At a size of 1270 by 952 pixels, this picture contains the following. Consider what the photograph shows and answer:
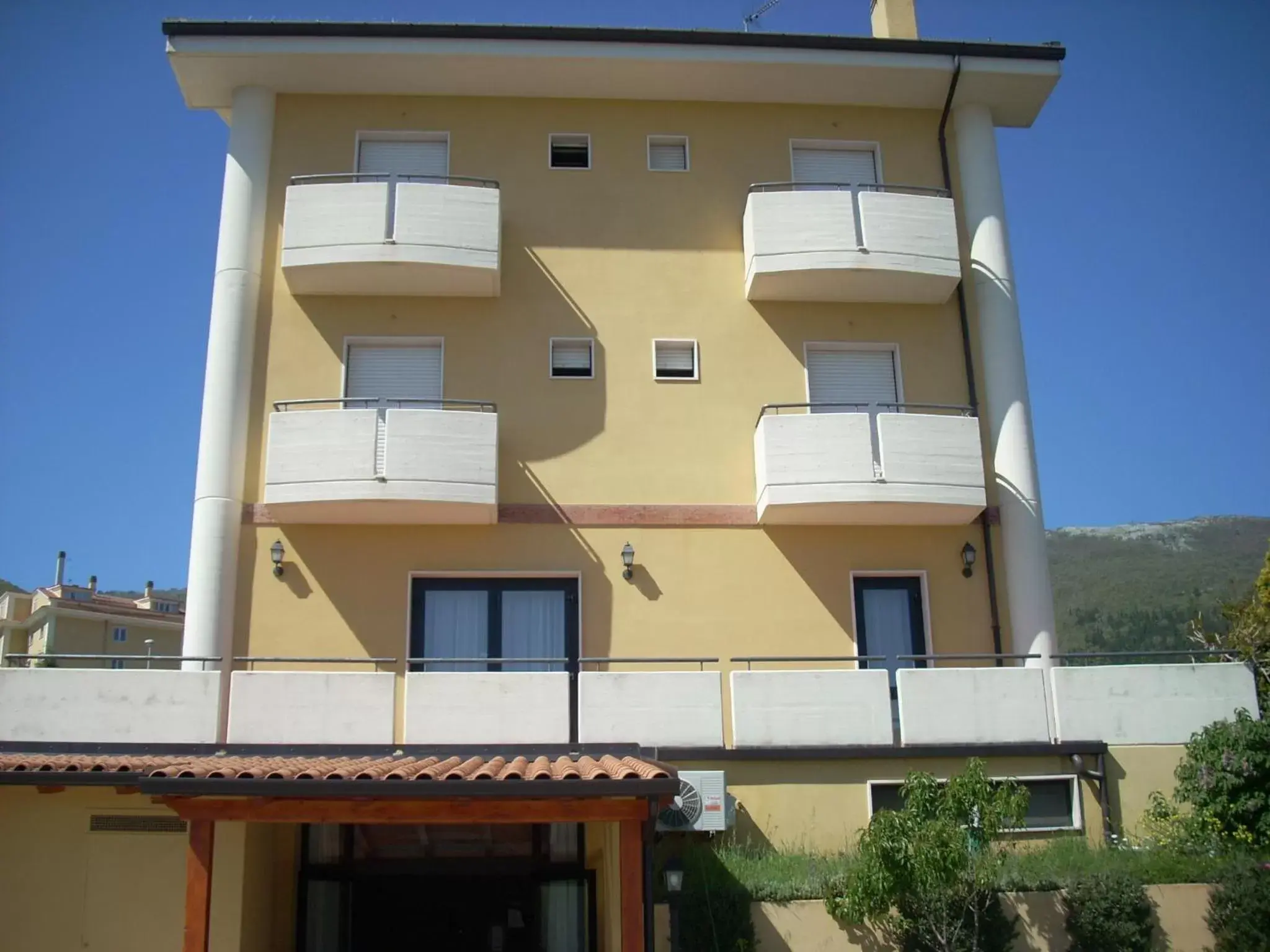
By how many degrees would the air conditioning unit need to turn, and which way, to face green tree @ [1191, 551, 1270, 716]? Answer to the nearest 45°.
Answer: approximately 135° to its left

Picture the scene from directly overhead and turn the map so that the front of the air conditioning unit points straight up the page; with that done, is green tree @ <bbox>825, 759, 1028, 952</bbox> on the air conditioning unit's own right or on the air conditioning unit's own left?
on the air conditioning unit's own left

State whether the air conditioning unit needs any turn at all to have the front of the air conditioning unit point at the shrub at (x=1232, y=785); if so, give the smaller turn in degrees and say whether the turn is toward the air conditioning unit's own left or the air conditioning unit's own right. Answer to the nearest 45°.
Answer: approximately 90° to the air conditioning unit's own left

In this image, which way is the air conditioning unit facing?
toward the camera

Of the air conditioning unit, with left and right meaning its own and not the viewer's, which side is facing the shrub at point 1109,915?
left

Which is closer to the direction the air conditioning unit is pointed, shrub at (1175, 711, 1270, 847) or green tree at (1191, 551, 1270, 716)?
the shrub
